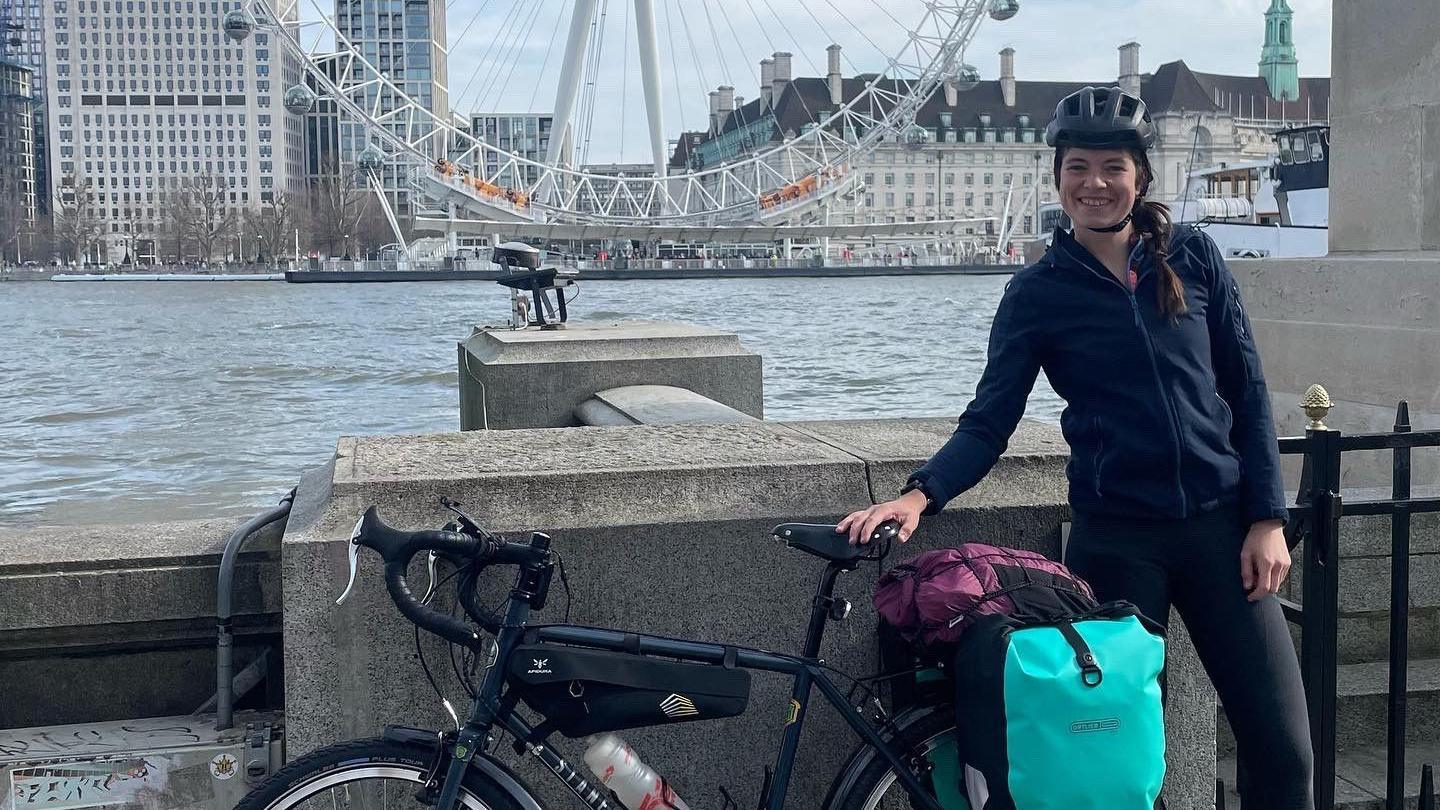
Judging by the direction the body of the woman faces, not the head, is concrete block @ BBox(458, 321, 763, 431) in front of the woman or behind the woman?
behind

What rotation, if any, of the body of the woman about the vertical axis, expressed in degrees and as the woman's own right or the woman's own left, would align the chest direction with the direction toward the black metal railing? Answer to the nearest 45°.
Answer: approximately 135° to the woman's own left

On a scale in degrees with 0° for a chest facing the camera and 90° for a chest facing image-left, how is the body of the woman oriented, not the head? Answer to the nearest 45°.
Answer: approximately 0°
